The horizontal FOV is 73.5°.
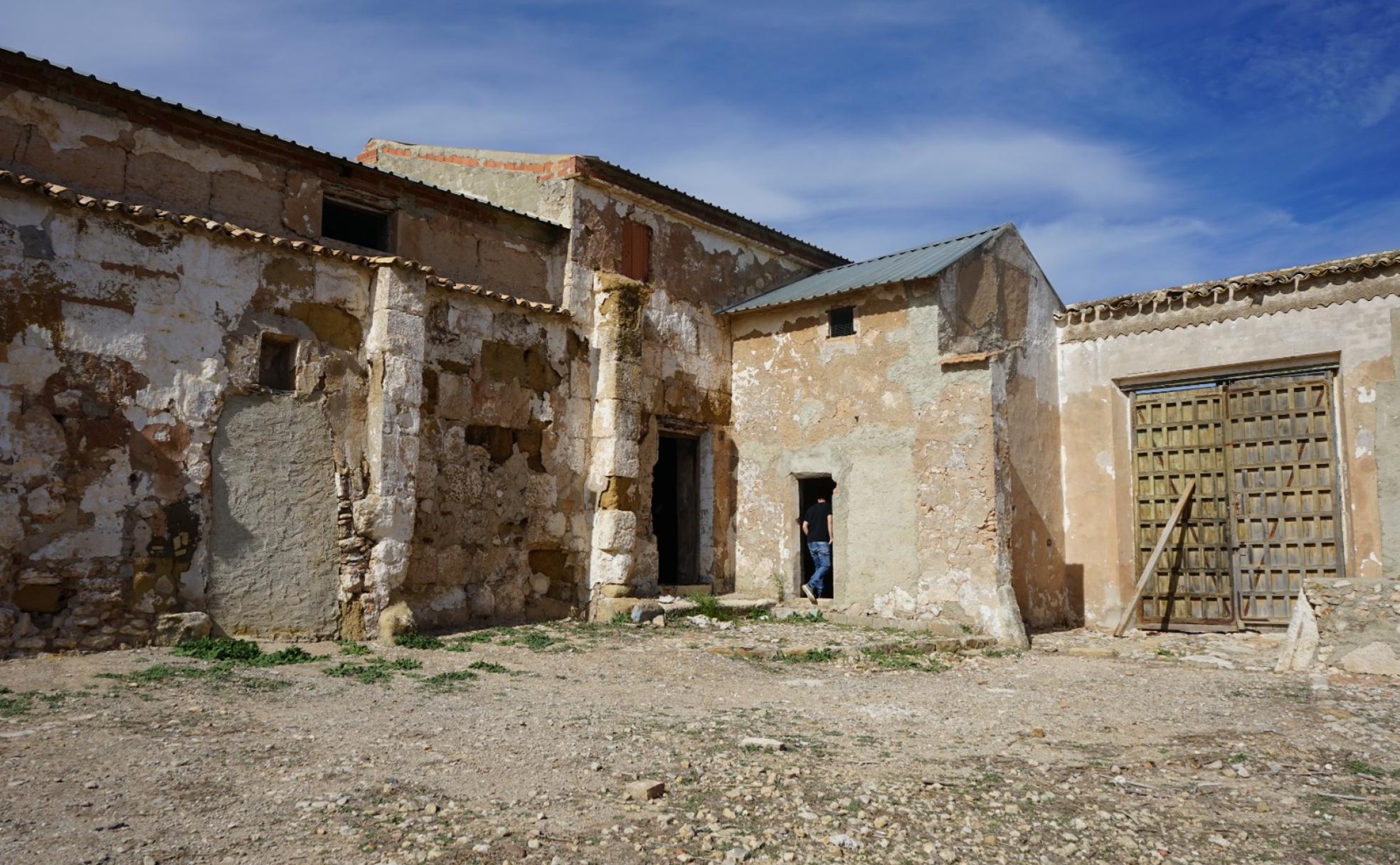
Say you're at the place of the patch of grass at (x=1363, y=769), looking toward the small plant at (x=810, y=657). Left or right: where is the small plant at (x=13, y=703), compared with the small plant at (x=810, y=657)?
left

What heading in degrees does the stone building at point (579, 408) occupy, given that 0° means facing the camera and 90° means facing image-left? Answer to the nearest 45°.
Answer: approximately 0°

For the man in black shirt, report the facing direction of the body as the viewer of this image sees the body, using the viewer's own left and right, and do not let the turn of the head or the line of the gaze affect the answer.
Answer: facing away from the viewer and to the right of the viewer

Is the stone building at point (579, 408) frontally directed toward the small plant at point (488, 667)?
yes

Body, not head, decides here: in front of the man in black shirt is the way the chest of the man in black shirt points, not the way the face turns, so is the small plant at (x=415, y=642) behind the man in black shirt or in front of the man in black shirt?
behind

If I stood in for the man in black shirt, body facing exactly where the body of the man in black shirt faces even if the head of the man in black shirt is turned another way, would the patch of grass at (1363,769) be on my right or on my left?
on my right
